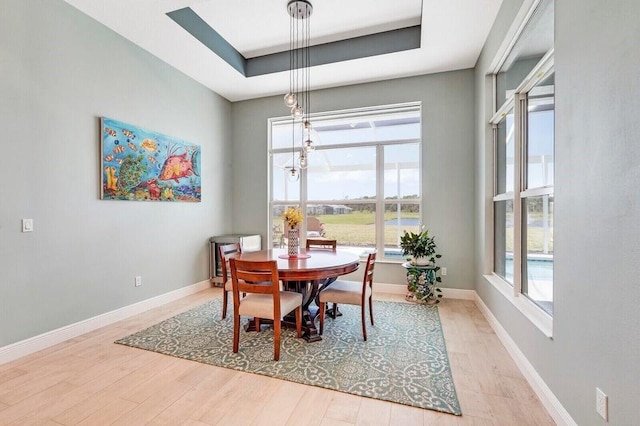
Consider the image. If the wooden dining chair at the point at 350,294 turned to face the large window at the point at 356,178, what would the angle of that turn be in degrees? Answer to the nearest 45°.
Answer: approximately 90° to its right

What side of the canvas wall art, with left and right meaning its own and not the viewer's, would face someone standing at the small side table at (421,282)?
front

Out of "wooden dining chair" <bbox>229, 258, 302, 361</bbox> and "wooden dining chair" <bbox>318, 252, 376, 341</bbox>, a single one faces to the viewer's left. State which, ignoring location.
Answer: "wooden dining chair" <bbox>318, 252, 376, 341</bbox>

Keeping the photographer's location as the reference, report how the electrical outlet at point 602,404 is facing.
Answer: facing the viewer and to the left of the viewer

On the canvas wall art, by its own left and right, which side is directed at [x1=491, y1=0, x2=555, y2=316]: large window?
front

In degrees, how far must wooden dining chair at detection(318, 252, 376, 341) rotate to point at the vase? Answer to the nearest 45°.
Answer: approximately 45° to its right

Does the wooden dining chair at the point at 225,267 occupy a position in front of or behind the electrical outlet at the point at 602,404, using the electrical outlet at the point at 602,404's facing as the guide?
in front

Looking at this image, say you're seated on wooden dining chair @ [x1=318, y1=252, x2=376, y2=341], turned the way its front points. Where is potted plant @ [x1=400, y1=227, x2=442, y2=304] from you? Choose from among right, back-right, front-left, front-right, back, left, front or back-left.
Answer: back-right

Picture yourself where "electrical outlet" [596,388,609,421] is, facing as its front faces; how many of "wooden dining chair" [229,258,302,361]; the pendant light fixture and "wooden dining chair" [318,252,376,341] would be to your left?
0

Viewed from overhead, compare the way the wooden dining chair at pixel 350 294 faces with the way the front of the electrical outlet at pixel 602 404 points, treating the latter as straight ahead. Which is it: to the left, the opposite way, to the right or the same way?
the same way

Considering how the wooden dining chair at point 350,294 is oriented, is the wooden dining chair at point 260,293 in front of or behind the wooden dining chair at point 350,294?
in front

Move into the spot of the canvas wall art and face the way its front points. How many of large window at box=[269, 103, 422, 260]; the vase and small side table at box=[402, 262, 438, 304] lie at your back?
0

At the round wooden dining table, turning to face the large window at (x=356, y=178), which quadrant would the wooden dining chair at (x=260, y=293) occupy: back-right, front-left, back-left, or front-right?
back-left

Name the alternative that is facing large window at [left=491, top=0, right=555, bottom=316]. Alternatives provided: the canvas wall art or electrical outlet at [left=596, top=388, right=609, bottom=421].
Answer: the canvas wall art

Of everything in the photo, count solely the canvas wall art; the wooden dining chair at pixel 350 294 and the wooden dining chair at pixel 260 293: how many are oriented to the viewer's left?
1

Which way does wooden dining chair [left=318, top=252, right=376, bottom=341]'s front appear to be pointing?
to the viewer's left

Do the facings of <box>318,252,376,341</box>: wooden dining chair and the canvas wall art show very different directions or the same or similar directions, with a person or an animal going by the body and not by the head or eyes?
very different directions

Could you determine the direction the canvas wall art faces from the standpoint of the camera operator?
facing the viewer and to the right of the viewer

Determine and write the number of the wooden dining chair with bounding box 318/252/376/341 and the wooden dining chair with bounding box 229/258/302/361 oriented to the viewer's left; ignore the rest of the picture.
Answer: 1

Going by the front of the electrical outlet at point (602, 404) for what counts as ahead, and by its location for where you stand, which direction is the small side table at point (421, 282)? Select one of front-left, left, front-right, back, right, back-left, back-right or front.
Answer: right

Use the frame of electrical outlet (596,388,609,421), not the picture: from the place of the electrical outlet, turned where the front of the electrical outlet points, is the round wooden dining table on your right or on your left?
on your right

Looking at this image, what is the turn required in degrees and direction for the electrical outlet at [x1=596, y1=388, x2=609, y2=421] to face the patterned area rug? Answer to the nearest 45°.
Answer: approximately 45° to its right
